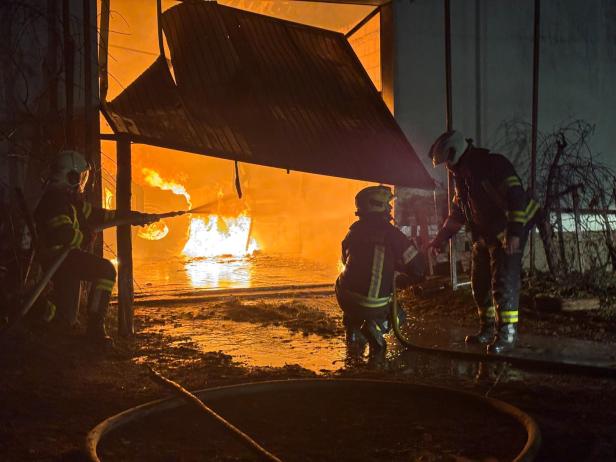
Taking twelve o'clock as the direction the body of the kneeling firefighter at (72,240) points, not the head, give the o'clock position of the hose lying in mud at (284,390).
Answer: The hose lying in mud is roughly at 2 o'clock from the kneeling firefighter.

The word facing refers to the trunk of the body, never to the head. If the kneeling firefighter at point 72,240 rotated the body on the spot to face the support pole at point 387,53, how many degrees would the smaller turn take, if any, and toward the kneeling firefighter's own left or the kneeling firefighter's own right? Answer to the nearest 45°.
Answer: approximately 45° to the kneeling firefighter's own left

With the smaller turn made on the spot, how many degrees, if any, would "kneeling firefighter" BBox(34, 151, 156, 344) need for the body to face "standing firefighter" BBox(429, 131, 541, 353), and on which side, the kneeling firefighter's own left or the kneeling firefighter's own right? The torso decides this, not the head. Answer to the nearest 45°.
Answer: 0° — they already face them

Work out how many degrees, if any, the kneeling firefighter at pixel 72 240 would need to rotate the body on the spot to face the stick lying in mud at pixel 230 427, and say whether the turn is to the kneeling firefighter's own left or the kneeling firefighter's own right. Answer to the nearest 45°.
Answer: approximately 90° to the kneeling firefighter's own right

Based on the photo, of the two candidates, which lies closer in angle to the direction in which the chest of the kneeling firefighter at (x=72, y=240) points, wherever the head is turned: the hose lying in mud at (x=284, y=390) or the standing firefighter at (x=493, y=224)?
the standing firefighter

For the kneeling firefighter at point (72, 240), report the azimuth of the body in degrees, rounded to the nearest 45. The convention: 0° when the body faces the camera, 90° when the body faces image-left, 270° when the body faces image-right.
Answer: approximately 270°

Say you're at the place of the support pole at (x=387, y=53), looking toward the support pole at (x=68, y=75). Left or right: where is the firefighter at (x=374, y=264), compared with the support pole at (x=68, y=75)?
left

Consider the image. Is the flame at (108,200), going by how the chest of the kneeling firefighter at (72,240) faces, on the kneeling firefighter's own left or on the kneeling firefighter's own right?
on the kneeling firefighter's own left
